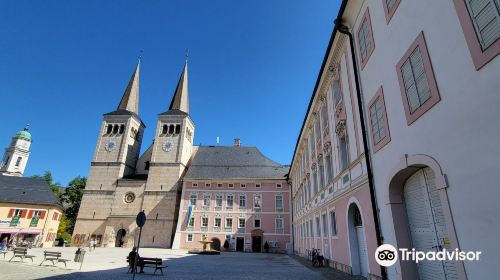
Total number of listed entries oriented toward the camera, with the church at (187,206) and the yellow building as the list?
2

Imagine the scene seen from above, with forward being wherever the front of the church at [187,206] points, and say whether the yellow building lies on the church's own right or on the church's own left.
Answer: on the church's own right

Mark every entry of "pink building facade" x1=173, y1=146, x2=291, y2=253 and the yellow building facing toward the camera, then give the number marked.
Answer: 2

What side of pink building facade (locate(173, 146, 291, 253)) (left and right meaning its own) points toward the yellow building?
right
